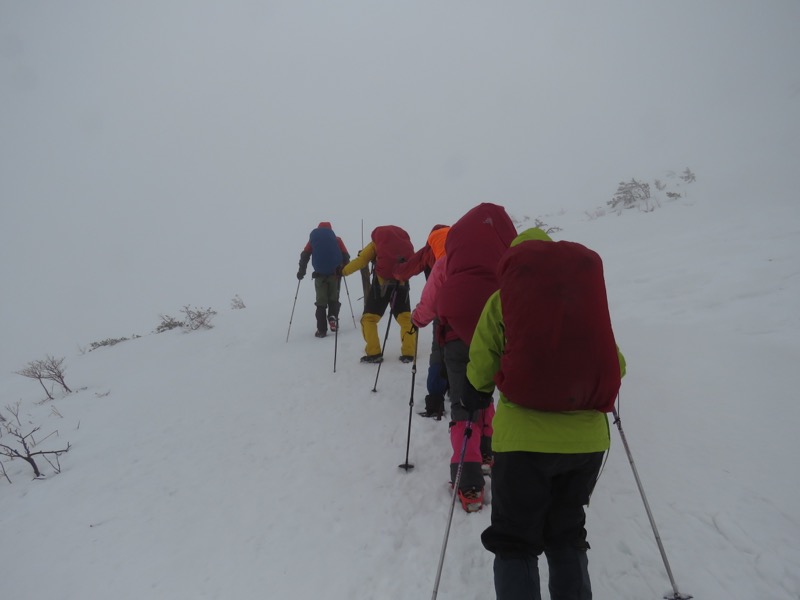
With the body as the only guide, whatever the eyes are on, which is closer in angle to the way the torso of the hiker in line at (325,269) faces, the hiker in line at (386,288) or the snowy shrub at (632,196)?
the snowy shrub

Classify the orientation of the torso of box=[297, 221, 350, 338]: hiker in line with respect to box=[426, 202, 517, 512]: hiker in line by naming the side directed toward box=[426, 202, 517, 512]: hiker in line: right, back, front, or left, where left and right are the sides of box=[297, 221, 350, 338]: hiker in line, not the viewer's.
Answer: back

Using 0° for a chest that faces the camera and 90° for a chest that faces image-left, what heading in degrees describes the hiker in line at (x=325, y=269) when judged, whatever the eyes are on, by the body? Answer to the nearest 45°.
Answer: approximately 180°

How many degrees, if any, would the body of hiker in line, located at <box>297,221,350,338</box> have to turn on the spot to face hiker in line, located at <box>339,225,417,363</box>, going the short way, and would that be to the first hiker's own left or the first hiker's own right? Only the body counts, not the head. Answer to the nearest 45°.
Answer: approximately 180°

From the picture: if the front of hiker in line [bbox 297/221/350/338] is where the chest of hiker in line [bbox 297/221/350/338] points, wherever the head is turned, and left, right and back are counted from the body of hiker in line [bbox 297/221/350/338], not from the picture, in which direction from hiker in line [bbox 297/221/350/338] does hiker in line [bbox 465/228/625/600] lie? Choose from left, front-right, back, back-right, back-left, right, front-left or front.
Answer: back

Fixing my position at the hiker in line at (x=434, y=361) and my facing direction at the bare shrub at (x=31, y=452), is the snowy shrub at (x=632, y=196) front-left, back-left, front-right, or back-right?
back-right

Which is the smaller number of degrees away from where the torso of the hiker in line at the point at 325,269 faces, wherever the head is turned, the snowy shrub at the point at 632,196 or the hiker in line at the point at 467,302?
the snowy shrub

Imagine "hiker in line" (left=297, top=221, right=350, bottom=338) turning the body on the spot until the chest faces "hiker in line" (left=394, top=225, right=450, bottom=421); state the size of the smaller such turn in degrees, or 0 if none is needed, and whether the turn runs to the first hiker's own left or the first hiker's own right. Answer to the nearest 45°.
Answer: approximately 180°
